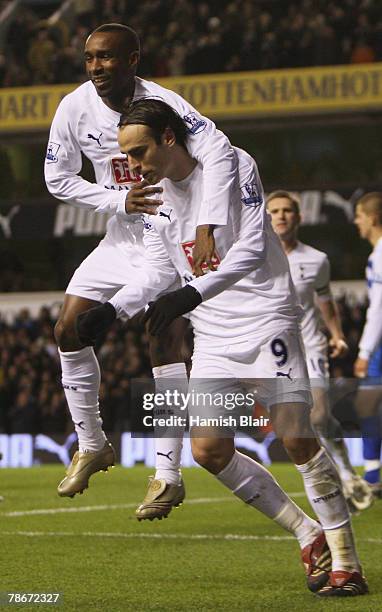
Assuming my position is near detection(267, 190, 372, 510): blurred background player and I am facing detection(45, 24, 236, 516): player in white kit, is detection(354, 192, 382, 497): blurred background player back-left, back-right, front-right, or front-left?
back-left

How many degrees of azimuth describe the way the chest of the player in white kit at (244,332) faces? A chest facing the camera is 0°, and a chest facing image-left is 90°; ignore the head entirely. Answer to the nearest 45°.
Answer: approximately 45°

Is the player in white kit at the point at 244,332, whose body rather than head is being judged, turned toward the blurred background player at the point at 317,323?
no

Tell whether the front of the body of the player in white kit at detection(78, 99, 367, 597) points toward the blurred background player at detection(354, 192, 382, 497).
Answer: no

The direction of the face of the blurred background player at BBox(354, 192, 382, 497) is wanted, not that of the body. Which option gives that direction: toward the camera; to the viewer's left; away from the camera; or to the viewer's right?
to the viewer's left

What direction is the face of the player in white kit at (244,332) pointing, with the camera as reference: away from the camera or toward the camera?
toward the camera
